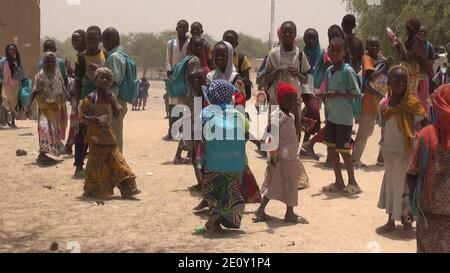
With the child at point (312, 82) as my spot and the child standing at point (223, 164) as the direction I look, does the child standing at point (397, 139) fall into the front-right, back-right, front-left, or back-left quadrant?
front-left

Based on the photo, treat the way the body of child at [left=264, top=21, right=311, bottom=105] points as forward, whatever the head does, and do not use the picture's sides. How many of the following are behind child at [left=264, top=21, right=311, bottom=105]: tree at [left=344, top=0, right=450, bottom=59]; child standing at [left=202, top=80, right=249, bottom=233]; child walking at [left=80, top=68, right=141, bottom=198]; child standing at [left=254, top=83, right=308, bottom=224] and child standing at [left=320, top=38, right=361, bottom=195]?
1

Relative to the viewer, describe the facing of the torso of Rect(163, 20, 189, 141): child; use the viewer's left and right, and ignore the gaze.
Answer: facing the viewer and to the right of the viewer

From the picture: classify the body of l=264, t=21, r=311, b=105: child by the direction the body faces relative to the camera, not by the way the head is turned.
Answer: toward the camera

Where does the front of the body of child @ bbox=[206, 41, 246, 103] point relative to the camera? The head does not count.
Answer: toward the camera

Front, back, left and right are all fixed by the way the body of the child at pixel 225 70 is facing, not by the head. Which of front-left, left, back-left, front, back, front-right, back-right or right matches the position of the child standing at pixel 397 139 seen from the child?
front-left

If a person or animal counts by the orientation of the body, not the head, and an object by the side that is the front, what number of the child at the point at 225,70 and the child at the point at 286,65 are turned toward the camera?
2

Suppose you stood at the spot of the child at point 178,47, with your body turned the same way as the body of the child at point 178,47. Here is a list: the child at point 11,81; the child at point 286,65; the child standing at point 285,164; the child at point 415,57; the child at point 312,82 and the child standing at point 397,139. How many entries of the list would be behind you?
1

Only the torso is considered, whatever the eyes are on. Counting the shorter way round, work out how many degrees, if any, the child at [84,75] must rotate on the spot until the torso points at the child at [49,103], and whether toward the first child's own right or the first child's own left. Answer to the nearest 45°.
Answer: approximately 135° to the first child's own right

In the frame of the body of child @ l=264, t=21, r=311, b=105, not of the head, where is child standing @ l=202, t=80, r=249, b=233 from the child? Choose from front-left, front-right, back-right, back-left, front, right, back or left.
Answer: front

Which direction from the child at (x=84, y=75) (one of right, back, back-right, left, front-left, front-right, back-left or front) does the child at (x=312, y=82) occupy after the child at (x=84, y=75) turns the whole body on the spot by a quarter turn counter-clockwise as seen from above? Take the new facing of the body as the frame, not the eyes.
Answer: front

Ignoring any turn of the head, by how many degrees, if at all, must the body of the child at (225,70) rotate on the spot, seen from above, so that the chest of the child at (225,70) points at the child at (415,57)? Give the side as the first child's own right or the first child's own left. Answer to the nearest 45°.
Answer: approximately 135° to the first child's own left

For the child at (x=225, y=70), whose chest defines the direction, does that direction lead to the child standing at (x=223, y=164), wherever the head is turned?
yes

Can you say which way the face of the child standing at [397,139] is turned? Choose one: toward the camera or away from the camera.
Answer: toward the camera

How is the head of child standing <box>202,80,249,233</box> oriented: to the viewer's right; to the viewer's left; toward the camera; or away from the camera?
away from the camera
